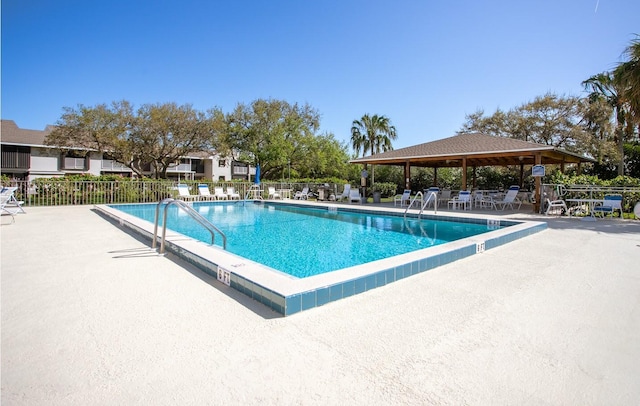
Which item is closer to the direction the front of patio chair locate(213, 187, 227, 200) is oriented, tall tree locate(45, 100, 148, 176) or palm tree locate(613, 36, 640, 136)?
the palm tree

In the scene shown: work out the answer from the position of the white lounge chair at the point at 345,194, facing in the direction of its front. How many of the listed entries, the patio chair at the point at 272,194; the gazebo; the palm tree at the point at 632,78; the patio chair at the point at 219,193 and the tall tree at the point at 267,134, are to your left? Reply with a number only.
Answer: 2

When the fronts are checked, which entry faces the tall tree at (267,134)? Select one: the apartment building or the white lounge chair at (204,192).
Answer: the apartment building

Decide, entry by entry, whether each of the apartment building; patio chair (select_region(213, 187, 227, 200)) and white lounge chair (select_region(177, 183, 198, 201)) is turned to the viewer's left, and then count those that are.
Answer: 0

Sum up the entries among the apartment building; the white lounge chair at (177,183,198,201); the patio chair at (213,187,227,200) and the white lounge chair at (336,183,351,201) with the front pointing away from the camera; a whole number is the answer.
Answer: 0

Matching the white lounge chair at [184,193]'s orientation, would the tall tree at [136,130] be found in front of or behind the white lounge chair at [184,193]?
behind

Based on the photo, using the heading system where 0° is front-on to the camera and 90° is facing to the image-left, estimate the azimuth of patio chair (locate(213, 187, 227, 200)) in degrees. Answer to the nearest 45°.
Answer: approximately 315°

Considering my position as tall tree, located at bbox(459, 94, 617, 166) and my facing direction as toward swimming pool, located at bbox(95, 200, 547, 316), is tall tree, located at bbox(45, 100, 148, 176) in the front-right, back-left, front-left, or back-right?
front-right

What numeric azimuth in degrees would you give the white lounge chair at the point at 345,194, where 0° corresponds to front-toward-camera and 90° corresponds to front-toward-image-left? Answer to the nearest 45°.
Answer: approximately 45°

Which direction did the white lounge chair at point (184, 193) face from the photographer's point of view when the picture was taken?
facing the viewer and to the right of the viewer

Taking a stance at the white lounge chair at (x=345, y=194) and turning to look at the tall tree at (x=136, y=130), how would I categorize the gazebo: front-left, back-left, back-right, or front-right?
back-right

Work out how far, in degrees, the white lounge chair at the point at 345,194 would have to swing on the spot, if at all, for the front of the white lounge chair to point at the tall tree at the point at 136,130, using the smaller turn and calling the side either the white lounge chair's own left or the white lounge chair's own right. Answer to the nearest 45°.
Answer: approximately 45° to the white lounge chair's own right
